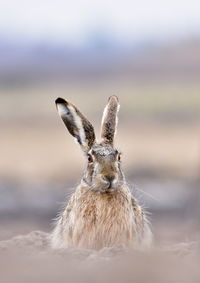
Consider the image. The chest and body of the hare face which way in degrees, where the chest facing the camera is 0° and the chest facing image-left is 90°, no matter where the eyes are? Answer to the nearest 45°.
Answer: approximately 0°
